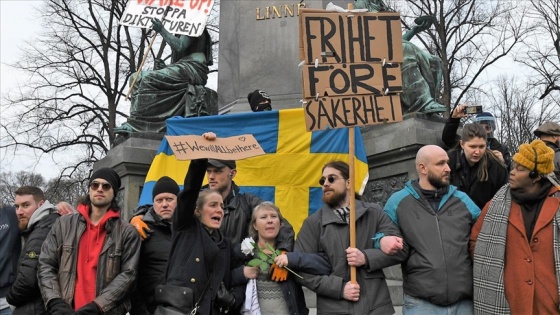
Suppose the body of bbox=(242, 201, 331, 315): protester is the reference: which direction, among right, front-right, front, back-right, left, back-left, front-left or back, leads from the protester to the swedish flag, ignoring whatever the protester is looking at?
back

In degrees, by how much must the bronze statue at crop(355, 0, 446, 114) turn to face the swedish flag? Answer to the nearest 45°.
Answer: approximately 135° to its right

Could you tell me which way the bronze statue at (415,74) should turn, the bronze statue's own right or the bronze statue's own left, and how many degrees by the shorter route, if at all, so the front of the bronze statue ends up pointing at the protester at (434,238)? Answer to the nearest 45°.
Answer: approximately 90° to the bronze statue's own right

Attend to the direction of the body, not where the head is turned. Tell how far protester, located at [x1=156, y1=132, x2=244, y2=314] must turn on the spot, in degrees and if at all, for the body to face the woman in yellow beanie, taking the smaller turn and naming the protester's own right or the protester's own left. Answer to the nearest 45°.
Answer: approximately 45° to the protester's own left

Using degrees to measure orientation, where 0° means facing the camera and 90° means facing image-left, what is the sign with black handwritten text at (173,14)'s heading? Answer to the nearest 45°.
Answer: approximately 0°

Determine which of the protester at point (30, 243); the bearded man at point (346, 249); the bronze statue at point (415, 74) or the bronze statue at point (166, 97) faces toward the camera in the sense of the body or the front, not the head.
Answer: the bearded man

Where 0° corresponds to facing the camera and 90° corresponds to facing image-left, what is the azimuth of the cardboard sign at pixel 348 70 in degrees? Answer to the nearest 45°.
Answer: approximately 0°

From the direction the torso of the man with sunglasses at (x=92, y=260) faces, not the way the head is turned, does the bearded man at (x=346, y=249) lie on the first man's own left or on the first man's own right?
on the first man's own left

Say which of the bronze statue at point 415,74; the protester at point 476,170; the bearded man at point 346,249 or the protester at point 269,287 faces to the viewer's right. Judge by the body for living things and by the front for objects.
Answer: the bronze statue

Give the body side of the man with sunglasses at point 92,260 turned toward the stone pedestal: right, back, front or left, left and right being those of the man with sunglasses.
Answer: back

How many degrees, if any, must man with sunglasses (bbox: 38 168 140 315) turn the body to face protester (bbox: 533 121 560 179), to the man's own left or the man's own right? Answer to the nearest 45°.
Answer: approximately 90° to the man's own left

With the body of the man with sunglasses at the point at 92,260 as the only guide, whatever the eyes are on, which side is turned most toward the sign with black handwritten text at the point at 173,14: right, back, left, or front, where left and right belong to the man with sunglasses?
back

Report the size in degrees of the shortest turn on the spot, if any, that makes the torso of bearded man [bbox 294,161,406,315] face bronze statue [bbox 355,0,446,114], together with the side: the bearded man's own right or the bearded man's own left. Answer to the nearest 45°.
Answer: approximately 180°

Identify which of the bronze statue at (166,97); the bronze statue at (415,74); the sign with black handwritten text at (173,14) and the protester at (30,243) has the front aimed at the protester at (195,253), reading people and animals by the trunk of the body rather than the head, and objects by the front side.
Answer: the sign with black handwritten text
